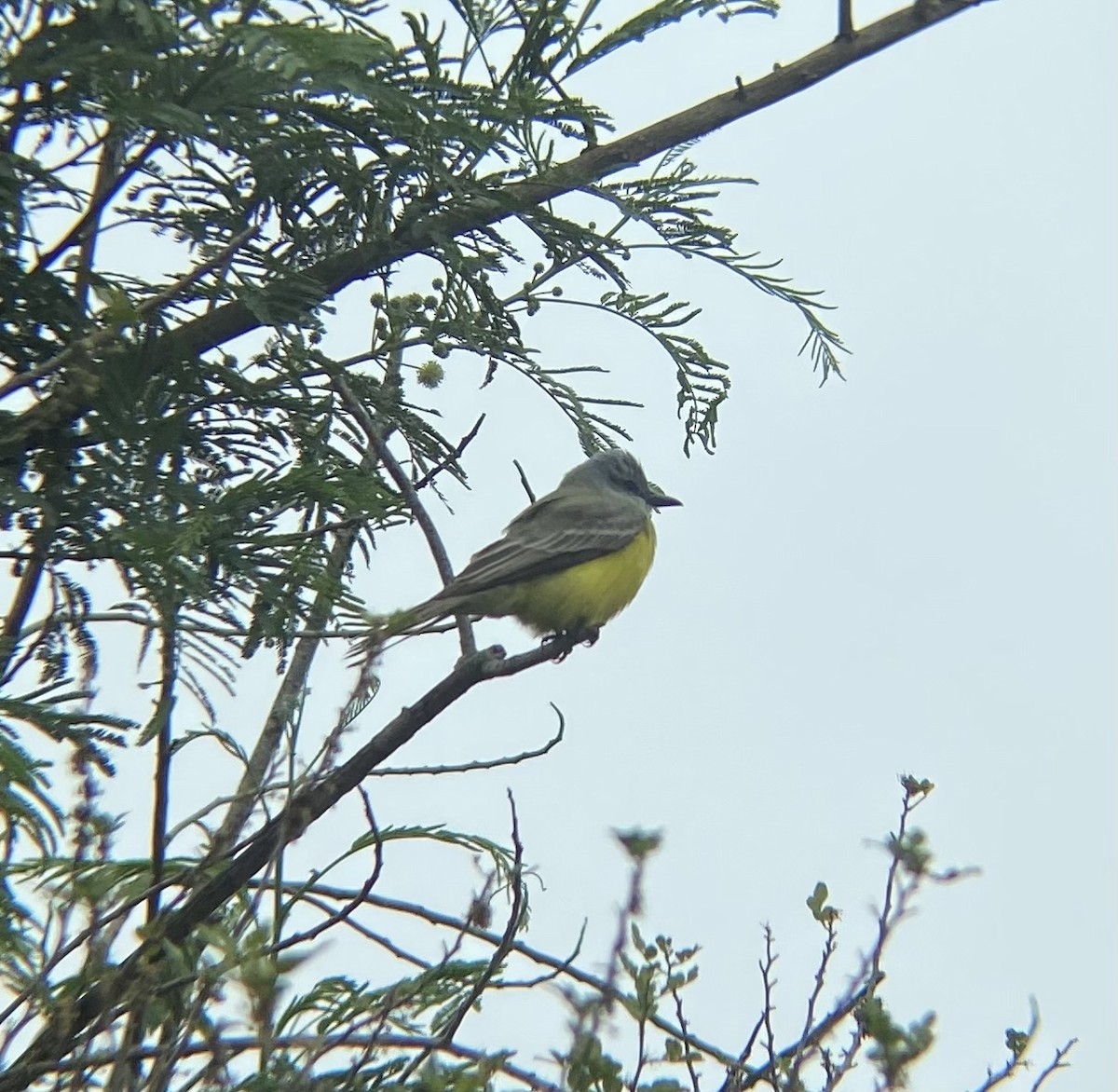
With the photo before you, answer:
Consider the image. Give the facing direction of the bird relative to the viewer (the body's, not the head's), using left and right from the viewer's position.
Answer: facing to the right of the viewer
